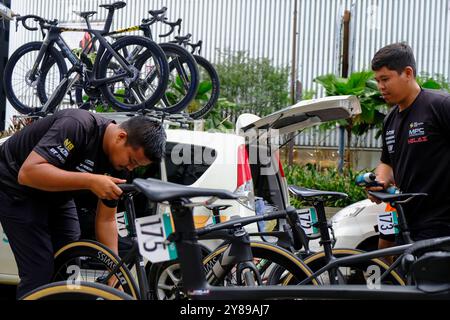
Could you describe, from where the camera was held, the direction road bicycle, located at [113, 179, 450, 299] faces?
facing to the right of the viewer

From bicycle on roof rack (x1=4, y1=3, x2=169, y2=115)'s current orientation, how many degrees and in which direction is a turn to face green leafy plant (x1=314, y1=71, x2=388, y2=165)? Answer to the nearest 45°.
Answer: approximately 135° to its right

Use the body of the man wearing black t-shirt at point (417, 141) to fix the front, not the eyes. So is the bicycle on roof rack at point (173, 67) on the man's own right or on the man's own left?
on the man's own right

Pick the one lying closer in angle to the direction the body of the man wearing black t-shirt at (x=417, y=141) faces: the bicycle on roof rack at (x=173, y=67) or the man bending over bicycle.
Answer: the man bending over bicycle

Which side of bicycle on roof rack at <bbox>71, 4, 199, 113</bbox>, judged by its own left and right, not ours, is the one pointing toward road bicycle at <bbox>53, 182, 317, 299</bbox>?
right

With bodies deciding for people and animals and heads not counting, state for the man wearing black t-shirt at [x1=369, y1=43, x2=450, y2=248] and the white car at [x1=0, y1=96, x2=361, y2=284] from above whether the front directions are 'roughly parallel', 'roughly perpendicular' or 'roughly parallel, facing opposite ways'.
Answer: roughly perpendicular

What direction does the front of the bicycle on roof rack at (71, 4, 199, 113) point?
to the viewer's right

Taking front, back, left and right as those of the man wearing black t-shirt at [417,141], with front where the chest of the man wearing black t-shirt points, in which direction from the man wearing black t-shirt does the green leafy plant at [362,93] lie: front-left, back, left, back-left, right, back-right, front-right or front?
back-right

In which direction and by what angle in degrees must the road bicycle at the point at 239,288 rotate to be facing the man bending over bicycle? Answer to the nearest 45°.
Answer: approximately 135° to its left

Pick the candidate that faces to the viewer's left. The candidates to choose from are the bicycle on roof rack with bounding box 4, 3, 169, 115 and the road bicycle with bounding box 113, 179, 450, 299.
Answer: the bicycle on roof rack

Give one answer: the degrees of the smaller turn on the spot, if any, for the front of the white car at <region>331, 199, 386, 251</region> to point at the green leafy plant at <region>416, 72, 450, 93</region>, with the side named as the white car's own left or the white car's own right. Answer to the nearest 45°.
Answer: approximately 135° to the white car's own right

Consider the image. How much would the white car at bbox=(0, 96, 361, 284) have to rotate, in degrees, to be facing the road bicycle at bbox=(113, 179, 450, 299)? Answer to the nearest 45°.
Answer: approximately 135° to its left

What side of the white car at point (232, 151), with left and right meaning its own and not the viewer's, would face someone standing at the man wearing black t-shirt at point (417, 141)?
back

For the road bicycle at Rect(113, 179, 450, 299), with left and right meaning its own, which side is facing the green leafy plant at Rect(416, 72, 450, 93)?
left

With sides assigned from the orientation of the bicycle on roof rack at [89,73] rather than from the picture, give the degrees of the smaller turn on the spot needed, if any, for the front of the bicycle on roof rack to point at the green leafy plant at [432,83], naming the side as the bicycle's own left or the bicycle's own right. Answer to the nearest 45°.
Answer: approximately 135° to the bicycle's own right
